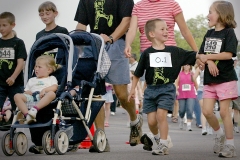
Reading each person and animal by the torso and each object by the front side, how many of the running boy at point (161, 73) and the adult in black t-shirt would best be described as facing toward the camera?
2

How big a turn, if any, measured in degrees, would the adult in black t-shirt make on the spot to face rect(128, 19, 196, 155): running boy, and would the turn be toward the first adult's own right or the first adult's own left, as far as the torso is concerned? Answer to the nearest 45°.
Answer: approximately 45° to the first adult's own left

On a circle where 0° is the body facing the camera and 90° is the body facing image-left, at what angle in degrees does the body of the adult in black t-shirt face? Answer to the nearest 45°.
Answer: approximately 0°

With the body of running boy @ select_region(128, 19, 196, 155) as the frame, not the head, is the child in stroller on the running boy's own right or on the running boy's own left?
on the running boy's own right

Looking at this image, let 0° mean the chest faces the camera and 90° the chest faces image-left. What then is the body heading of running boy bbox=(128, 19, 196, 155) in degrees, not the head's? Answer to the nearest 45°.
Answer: approximately 0°

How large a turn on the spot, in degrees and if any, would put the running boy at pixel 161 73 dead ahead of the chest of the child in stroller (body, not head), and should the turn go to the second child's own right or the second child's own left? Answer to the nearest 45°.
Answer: approximately 135° to the second child's own left

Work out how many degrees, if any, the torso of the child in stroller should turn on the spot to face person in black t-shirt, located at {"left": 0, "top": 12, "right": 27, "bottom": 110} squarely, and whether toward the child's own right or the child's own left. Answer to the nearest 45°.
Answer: approximately 135° to the child's own right

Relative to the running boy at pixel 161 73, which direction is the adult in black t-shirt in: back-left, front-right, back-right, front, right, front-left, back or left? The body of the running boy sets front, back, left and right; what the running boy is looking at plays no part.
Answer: back-right

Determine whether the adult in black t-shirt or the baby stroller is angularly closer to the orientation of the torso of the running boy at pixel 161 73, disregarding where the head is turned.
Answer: the baby stroller

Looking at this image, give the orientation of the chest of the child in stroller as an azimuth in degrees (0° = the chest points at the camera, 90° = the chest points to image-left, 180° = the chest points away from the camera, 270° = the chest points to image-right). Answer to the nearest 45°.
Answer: approximately 45°

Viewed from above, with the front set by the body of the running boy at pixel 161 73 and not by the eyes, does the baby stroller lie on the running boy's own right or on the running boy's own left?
on the running boy's own right
